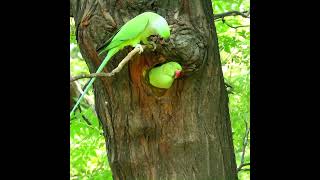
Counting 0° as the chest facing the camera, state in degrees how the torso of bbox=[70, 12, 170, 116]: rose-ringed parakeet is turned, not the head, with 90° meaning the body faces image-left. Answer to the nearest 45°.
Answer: approximately 270°
